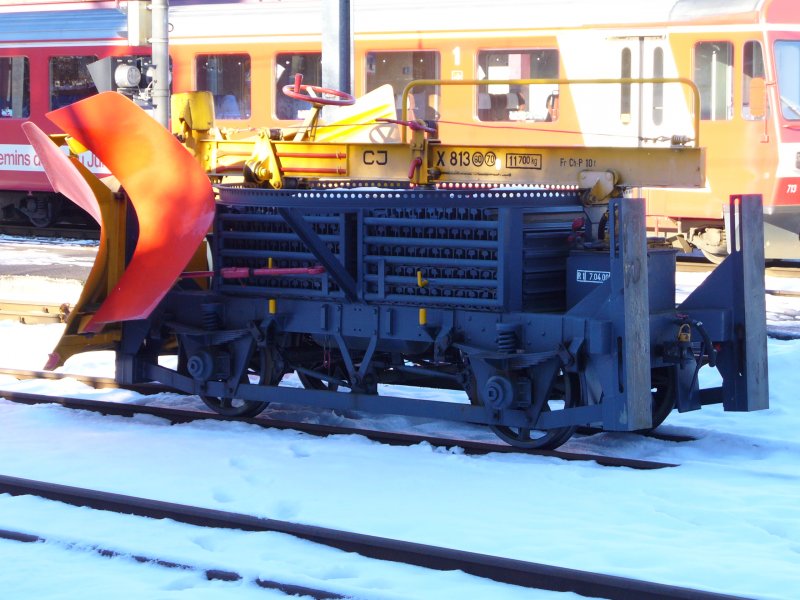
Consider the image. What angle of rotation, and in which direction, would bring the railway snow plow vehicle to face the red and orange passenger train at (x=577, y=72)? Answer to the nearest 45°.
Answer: approximately 45° to its right

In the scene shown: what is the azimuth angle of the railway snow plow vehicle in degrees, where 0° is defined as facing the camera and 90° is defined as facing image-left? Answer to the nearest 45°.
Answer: approximately 135°
